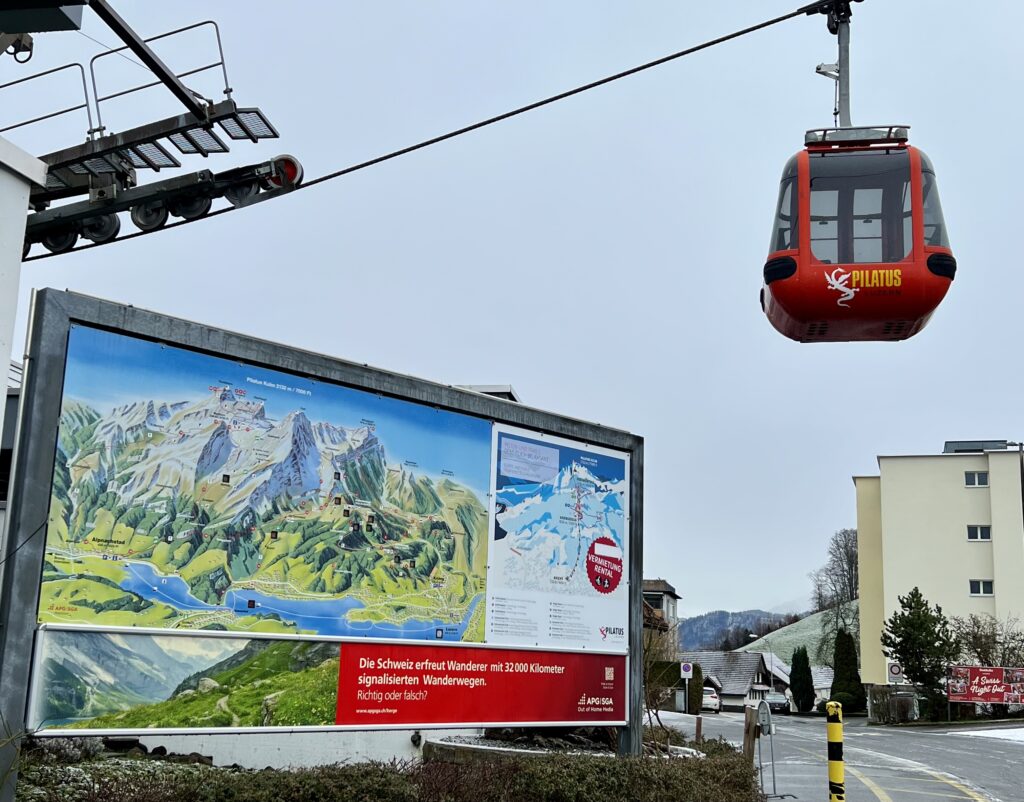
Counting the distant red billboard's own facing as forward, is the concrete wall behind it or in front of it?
in front

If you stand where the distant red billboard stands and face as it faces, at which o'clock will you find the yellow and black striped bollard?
The yellow and black striped bollard is roughly at 12 o'clock from the distant red billboard.

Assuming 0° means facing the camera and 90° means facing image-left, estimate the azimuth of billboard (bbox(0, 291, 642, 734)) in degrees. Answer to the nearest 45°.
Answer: approximately 315°

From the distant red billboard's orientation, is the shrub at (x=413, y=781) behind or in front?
in front

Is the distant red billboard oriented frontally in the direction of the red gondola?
yes
